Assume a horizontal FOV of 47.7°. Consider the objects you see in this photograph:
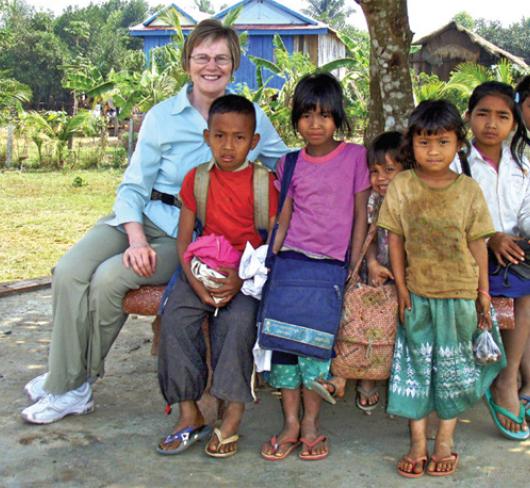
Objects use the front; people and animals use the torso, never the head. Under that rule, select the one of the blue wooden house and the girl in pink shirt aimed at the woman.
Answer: the blue wooden house

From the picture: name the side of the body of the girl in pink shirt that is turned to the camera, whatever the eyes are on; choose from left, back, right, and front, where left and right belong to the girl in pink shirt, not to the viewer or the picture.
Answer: front

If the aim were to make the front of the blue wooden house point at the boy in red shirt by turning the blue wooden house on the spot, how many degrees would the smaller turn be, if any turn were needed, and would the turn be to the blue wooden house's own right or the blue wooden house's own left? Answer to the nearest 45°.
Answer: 0° — it already faces them

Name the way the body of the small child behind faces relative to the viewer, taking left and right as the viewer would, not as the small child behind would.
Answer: facing the viewer

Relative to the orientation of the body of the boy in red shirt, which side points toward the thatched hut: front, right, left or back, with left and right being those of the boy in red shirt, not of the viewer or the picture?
back

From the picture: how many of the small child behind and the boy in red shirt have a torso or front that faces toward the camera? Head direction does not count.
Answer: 2

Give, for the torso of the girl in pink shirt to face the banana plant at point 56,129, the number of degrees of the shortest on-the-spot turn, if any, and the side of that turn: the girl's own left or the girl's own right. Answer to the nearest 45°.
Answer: approximately 135° to the girl's own right

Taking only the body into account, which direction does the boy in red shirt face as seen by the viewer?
toward the camera

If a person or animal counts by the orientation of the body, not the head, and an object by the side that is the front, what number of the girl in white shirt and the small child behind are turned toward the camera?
2

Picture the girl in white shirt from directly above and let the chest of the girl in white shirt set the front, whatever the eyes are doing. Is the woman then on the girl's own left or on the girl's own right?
on the girl's own right

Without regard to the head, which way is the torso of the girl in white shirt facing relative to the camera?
toward the camera

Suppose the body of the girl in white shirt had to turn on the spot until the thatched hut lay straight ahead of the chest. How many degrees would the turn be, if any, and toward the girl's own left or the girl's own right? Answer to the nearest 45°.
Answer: approximately 180°

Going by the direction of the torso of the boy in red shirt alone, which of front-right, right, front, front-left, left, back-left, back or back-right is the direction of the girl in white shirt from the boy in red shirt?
left

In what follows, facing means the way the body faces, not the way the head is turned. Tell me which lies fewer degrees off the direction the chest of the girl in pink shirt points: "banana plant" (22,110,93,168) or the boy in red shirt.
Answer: the boy in red shirt

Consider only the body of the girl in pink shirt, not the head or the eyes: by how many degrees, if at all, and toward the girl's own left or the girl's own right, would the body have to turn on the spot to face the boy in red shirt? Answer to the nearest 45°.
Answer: approximately 90° to the girl's own right
